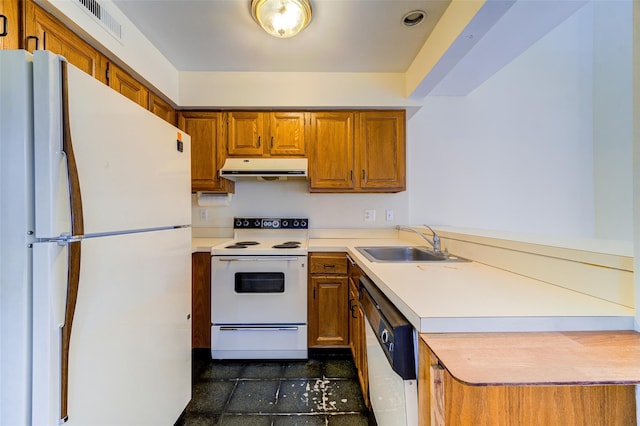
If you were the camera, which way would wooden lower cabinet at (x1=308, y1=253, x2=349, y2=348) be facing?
facing the viewer

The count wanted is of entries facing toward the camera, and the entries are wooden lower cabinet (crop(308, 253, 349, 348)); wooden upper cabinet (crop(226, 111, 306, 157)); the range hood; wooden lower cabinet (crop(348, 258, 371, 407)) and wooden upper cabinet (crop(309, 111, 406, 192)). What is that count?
4

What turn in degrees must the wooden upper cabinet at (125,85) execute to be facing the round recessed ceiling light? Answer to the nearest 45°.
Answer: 0° — it already faces it

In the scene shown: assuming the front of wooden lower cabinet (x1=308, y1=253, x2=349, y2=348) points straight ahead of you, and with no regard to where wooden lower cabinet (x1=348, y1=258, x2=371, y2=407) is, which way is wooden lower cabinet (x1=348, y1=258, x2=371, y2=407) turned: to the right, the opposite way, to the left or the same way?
to the right

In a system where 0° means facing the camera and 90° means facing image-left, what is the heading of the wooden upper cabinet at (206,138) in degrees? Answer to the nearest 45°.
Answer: approximately 0°

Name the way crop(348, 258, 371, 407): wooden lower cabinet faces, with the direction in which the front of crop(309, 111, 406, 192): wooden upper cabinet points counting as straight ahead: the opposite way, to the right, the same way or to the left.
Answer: to the right

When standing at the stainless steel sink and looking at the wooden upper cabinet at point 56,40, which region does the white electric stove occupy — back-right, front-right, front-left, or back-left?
front-right

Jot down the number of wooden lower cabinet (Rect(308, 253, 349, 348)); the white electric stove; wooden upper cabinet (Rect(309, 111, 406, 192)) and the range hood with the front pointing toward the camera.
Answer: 4

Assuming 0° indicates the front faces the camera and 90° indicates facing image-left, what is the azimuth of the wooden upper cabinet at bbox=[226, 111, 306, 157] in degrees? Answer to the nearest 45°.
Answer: approximately 0°

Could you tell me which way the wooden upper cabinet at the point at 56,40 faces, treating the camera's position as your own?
facing the viewer and to the right of the viewer

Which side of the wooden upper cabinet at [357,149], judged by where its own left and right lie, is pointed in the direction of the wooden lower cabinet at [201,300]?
right

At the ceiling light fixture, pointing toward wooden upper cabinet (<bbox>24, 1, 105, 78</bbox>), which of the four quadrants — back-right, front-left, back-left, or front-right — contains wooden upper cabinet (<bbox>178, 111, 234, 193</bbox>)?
front-right

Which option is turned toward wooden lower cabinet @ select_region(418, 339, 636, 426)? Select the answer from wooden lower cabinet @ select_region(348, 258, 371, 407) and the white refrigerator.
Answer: the white refrigerator

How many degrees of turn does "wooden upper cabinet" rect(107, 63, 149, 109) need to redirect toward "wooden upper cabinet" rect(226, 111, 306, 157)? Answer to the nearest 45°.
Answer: approximately 45° to its left
